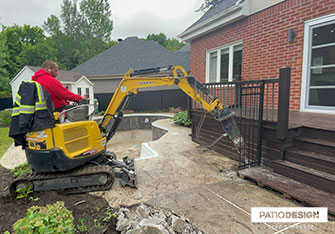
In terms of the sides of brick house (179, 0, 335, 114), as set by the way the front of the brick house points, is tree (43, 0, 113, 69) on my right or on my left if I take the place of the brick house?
on my right

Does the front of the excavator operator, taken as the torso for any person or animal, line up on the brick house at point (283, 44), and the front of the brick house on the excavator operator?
yes

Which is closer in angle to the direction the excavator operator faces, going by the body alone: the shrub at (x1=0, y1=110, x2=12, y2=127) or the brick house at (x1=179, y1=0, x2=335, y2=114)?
the brick house

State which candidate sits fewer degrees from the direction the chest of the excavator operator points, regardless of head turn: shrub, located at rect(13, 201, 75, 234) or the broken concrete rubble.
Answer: the broken concrete rubble

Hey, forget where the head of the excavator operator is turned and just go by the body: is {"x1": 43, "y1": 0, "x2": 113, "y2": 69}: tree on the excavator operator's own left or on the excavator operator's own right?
on the excavator operator's own left

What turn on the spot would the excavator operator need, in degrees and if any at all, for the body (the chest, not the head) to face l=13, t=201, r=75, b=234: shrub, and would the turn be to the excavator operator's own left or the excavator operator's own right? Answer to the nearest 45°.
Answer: approximately 90° to the excavator operator's own right

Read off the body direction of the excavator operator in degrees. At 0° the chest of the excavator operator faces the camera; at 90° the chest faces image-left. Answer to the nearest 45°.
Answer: approximately 270°

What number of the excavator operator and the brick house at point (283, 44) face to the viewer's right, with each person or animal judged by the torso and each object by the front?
1

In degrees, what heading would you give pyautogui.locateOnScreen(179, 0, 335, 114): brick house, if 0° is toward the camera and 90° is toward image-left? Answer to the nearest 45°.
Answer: approximately 45°

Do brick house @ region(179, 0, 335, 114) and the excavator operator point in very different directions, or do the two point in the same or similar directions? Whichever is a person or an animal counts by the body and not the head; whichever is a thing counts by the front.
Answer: very different directions
